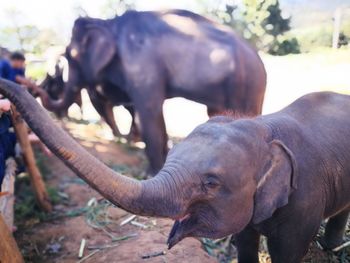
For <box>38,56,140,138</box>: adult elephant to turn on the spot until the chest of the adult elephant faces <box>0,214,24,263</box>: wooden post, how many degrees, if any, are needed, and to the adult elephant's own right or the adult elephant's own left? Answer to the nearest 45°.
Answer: approximately 90° to the adult elephant's own left

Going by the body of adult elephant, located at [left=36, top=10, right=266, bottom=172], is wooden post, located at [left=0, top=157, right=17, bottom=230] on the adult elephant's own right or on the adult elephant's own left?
on the adult elephant's own left

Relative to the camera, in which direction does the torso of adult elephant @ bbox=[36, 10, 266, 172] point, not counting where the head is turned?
to the viewer's left

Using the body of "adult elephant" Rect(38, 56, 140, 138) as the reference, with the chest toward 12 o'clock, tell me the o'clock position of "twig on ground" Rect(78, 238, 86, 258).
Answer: The twig on ground is roughly at 9 o'clock from the adult elephant.

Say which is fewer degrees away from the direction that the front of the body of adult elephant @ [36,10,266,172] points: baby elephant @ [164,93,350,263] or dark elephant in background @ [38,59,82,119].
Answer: the dark elephant in background

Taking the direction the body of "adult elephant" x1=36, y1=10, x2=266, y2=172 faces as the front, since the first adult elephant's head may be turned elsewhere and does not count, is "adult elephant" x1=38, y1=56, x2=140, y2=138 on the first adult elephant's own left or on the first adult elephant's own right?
on the first adult elephant's own right

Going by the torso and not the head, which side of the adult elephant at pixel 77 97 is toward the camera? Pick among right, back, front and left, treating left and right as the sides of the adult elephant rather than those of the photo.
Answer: left

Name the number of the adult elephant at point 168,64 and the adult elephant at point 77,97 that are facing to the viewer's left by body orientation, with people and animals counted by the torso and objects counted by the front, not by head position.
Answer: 2
